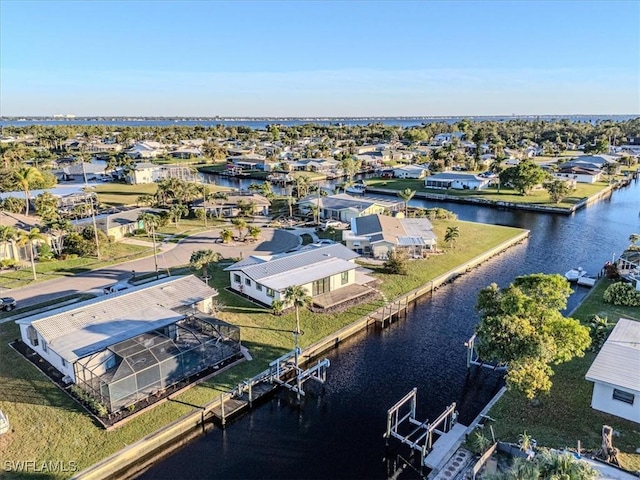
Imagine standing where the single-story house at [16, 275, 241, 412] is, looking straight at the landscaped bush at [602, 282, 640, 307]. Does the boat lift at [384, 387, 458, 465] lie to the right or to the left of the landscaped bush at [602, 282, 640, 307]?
right

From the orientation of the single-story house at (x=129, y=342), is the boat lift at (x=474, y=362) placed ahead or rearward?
rearward

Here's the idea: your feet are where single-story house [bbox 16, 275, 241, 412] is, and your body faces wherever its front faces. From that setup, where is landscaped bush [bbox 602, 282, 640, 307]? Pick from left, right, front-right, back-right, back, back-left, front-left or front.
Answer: back-right

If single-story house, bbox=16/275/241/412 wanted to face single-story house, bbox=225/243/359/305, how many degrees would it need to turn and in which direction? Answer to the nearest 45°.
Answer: approximately 90° to its right

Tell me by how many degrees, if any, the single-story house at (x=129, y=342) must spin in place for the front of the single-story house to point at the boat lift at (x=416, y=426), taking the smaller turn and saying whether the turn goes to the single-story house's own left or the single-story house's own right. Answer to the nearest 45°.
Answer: approximately 180°

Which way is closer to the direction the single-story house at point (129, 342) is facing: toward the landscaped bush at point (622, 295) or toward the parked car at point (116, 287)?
the parked car

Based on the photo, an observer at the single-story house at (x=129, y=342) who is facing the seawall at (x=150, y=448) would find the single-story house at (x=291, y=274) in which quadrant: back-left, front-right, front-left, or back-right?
back-left

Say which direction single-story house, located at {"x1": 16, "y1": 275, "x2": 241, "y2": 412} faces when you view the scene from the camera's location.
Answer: facing away from the viewer and to the left of the viewer

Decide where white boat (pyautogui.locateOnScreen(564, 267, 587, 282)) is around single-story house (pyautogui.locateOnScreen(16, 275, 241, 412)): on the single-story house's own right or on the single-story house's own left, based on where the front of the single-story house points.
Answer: on the single-story house's own right

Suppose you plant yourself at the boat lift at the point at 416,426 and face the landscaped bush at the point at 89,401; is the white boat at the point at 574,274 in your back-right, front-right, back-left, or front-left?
back-right
